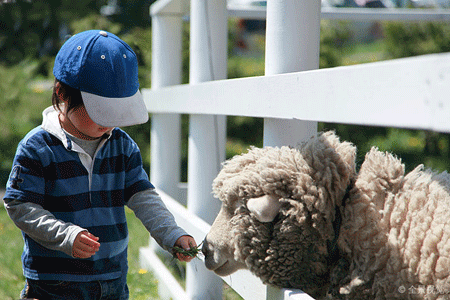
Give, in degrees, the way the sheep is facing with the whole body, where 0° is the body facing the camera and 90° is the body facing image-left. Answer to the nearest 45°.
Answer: approximately 90°

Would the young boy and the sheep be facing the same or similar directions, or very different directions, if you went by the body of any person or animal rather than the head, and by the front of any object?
very different directions

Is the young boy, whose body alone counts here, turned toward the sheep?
yes

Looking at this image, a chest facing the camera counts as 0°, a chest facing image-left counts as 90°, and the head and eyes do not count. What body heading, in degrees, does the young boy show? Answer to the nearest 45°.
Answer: approximately 315°

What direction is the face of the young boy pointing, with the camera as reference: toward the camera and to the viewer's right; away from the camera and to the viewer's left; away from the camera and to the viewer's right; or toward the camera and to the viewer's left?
toward the camera and to the viewer's right

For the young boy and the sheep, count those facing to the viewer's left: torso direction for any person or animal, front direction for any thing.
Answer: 1
